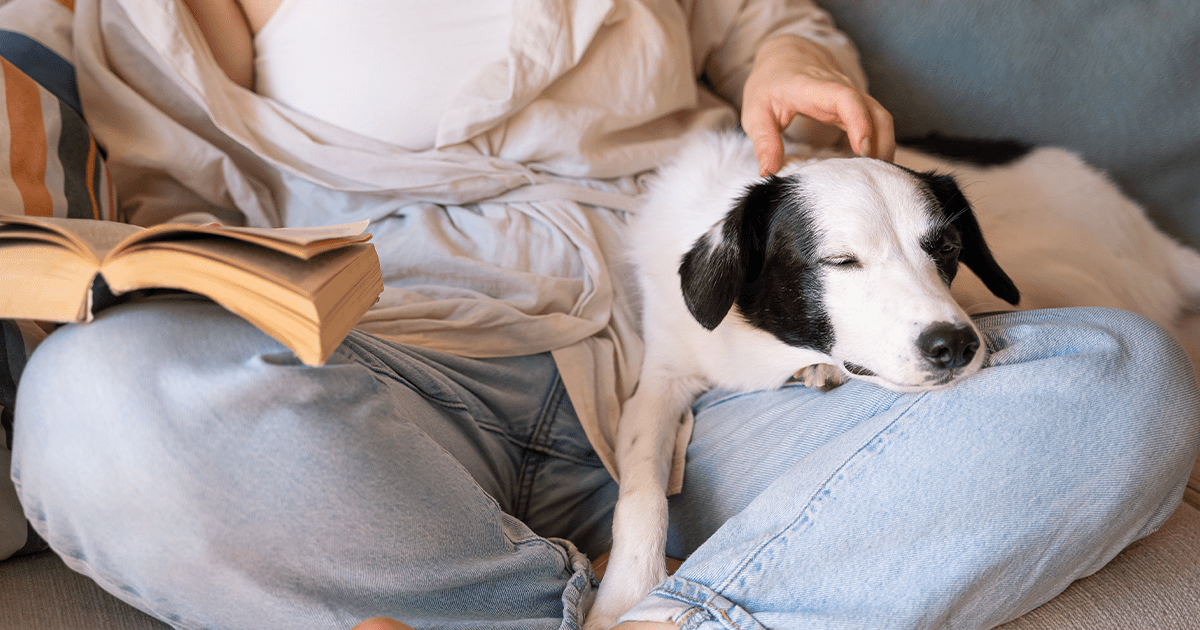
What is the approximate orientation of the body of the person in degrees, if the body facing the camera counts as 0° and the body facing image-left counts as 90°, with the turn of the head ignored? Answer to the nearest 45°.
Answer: approximately 0°
